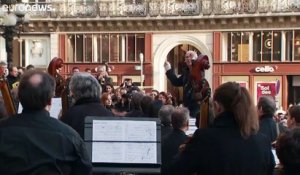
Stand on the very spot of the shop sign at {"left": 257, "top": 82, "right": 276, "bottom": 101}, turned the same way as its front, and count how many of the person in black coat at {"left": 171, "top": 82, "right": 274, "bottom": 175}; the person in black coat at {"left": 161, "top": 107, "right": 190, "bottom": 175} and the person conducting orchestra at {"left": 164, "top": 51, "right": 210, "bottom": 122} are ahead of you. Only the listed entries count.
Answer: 3

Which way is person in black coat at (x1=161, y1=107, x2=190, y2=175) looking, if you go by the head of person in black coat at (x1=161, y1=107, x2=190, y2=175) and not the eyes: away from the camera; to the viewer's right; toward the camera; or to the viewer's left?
away from the camera

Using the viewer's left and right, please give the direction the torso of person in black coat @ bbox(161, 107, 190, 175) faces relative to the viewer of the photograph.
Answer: facing away from the viewer and to the right of the viewer

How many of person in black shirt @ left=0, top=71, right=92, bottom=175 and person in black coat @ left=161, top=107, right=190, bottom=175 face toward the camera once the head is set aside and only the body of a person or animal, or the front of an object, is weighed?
0

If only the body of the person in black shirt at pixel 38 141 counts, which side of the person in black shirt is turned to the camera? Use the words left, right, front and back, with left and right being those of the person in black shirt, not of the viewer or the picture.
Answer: back

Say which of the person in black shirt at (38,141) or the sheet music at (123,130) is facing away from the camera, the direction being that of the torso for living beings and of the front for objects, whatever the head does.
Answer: the person in black shirt

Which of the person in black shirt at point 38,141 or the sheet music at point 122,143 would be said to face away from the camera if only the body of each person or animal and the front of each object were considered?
the person in black shirt

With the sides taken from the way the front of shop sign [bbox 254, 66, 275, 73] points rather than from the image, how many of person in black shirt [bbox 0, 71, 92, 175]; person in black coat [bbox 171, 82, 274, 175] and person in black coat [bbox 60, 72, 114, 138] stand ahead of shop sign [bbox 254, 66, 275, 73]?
3
